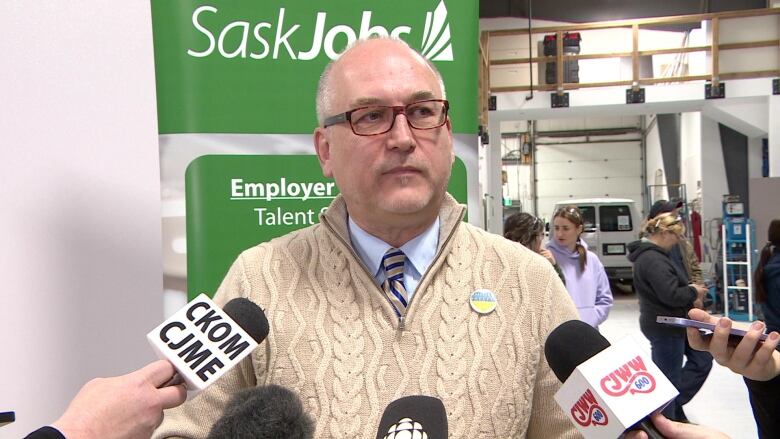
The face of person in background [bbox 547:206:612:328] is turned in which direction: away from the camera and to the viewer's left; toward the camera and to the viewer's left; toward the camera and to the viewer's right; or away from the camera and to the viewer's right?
toward the camera and to the viewer's left

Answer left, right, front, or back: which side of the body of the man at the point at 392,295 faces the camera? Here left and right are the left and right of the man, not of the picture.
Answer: front

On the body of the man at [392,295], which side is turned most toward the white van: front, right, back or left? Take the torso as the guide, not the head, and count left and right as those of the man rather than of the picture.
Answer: back

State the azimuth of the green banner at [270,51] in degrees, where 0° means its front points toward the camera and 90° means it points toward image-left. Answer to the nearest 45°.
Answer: approximately 0°

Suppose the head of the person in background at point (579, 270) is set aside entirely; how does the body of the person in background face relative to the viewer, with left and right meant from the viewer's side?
facing the viewer and to the left of the viewer
